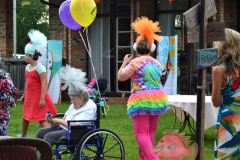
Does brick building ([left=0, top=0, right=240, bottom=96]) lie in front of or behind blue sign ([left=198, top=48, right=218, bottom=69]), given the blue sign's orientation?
behind

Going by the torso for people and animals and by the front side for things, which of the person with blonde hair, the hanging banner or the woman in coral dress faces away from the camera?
the person with blonde hair

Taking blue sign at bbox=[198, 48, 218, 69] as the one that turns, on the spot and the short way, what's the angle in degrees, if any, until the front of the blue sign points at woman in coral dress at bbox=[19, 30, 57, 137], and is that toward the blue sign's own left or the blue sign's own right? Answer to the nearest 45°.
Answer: approximately 135° to the blue sign's own right

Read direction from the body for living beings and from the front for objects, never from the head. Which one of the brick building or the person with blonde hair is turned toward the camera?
the brick building

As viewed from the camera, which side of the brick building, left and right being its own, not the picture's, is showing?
front

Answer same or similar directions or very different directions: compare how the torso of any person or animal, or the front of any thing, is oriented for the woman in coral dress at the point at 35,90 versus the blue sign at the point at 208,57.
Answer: same or similar directions

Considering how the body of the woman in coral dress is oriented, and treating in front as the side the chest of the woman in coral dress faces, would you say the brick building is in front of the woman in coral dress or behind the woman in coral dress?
behind

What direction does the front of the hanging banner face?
toward the camera

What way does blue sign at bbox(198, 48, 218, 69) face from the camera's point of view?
toward the camera

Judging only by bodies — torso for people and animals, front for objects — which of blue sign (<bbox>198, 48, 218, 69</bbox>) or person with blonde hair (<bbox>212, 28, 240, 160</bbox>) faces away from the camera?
the person with blonde hair

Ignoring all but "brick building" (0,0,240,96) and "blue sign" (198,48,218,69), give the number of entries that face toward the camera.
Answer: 2

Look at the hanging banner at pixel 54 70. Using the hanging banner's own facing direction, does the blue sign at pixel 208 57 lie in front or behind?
in front
